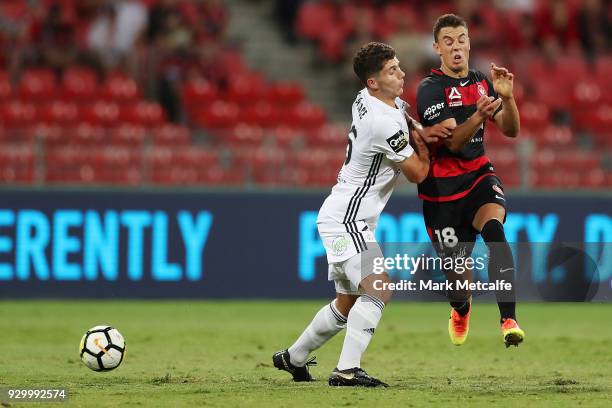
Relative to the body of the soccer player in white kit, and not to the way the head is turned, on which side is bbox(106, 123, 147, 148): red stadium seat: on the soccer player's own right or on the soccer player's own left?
on the soccer player's own left

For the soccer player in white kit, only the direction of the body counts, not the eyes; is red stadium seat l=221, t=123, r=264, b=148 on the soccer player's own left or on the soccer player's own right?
on the soccer player's own left

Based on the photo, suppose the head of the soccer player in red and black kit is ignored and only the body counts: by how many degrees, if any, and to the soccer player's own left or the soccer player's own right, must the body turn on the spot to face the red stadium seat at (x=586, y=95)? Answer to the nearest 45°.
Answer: approximately 180°

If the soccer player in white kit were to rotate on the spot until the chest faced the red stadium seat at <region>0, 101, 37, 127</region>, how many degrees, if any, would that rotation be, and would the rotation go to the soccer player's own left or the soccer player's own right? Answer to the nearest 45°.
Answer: approximately 135° to the soccer player's own left

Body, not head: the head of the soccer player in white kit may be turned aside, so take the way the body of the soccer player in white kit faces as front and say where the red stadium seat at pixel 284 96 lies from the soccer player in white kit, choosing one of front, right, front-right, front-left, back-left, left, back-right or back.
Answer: left

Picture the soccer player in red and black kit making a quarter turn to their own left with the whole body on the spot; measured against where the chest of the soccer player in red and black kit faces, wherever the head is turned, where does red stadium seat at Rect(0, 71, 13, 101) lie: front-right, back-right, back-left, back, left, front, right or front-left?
back-left

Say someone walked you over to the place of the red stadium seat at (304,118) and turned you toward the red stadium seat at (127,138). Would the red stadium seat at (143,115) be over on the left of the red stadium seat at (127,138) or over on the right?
right

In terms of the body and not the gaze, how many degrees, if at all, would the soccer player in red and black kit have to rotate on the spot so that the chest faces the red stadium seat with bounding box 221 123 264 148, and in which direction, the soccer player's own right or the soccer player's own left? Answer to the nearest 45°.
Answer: approximately 135° to the soccer player's own right

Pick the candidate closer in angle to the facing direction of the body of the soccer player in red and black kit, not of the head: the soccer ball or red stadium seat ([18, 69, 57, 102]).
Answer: the soccer ball

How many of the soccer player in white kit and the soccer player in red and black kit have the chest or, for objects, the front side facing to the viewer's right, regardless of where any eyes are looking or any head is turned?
1

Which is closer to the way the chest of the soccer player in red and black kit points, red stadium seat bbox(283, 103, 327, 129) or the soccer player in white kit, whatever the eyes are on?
the soccer player in white kit

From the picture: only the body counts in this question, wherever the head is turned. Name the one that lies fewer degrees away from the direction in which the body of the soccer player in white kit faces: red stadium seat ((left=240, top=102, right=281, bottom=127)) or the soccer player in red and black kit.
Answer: the soccer player in red and black kit

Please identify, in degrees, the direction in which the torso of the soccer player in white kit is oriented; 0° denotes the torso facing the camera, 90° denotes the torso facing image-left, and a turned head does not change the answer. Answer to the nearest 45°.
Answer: approximately 270°

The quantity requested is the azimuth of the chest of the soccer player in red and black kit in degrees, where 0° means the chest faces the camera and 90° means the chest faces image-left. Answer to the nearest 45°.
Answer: approximately 0°

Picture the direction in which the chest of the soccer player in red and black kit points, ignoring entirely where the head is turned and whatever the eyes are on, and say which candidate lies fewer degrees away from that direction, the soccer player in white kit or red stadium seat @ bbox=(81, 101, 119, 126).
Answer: the soccer player in white kit

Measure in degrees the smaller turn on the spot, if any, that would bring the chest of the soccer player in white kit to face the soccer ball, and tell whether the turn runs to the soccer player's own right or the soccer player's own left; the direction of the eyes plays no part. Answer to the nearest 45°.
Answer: approximately 180°

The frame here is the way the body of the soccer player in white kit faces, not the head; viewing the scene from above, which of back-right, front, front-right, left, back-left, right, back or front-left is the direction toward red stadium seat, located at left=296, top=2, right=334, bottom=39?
left

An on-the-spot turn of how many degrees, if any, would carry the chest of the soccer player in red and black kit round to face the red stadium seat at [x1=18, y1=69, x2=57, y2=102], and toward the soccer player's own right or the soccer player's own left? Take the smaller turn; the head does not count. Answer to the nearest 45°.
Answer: approximately 135° to the soccer player's own right

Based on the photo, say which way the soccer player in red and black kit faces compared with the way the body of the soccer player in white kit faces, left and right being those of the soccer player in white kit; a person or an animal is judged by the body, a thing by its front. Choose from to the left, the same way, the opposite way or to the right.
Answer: to the right
